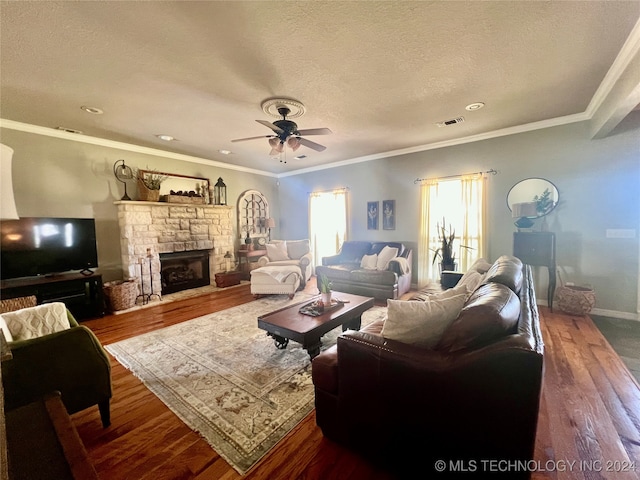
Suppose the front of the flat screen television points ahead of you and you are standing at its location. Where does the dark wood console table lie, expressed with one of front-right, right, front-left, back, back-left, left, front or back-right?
front

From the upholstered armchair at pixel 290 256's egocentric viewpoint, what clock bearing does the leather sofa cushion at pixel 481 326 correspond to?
The leather sofa cushion is roughly at 10 o'clock from the upholstered armchair.

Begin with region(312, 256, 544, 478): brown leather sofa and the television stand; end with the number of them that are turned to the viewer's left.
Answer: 1

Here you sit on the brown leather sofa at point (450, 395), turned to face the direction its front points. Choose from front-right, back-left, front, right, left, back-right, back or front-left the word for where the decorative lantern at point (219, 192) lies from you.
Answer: front-right

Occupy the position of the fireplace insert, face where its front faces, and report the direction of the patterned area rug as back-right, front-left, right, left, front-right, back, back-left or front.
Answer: front-right

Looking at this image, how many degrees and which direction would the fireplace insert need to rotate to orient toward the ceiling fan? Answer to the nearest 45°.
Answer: approximately 45° to its right

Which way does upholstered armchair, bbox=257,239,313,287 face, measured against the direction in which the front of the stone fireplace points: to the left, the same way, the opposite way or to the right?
to the right

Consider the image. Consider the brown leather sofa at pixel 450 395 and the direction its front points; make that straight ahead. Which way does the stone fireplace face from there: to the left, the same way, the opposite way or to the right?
the opposite way

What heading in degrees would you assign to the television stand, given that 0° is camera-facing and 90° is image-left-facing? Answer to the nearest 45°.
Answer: approximately 315°

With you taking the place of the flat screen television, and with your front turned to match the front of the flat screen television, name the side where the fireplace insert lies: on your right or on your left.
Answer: on your left

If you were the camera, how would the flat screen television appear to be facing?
facing the viewer and to the right of the viewer

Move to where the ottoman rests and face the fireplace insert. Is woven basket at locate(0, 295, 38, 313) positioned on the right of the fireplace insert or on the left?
left

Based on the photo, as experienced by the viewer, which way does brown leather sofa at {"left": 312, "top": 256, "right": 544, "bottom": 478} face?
facing to the left of the viewer

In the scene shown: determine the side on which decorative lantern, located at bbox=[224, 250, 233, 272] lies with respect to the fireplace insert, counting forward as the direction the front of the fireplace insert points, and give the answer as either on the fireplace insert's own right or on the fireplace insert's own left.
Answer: on the fireplace insert's own left
